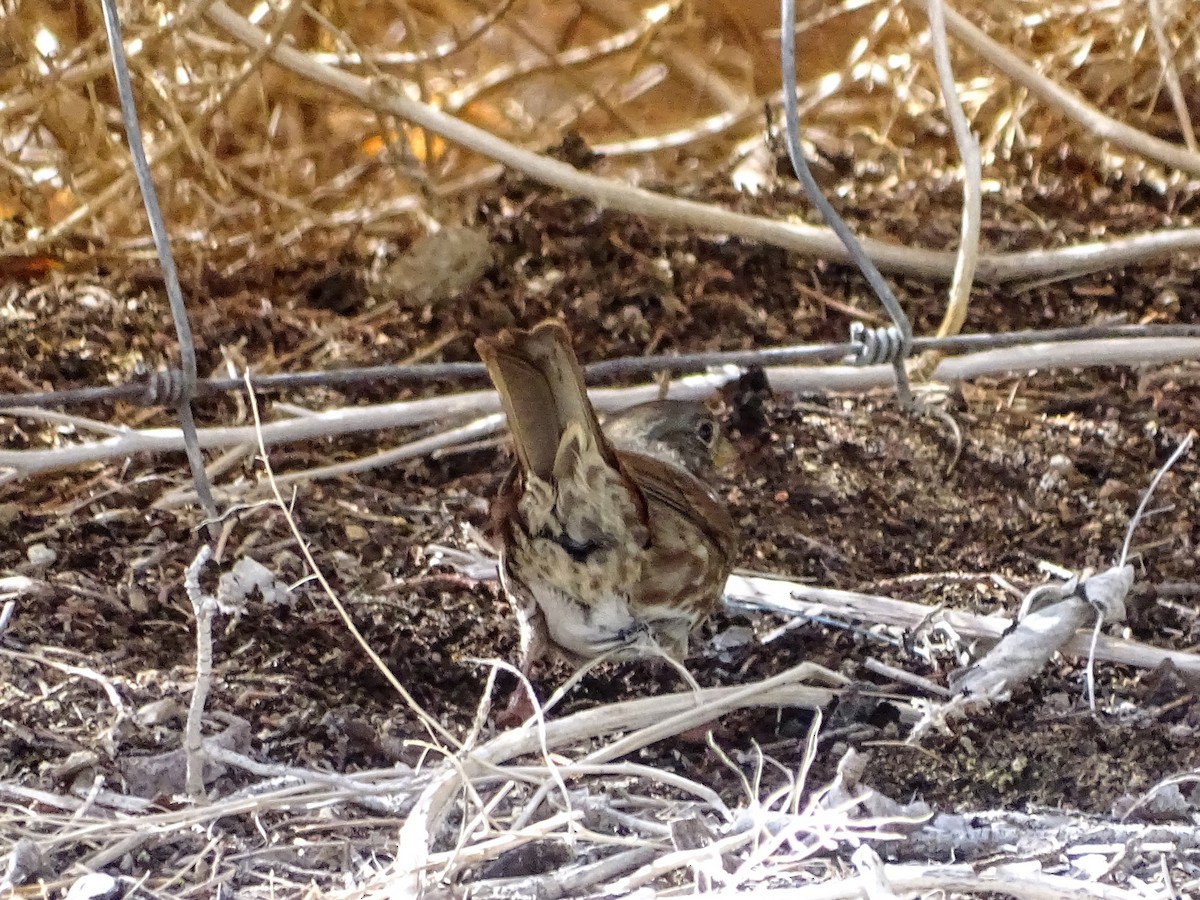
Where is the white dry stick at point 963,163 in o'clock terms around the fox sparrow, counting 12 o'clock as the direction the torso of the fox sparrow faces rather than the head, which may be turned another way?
The white dry stick is roughly at 1 o'clock from the fox sparrow.

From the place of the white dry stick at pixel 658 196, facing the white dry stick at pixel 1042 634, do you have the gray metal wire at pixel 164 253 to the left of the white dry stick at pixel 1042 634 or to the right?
right

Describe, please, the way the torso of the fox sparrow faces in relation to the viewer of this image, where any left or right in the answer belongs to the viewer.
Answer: facing away from the viewer and to the right of the viewer

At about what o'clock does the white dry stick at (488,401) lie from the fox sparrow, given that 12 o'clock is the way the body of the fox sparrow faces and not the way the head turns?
The white dry stick is roughly at 10 o'clock from the fox sparrow.

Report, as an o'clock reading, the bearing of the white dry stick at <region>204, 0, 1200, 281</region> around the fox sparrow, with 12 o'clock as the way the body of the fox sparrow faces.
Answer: The white dry stick is roughly at 11 o'clock from the fox sparrow.
